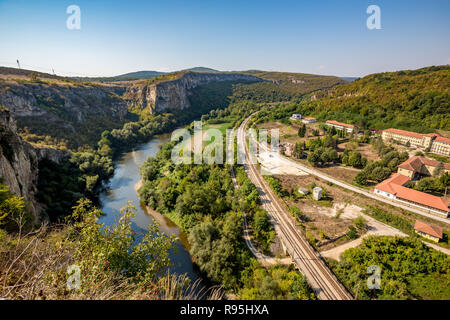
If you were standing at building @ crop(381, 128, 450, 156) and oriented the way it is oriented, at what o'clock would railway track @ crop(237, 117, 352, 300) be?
The railway track is roughly at 11 o'clock from the building.

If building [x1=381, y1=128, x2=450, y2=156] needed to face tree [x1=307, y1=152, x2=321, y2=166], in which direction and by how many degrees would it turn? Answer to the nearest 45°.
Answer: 0° — it already faces it

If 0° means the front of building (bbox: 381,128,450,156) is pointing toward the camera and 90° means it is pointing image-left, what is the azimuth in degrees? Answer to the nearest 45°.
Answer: approximately 45°

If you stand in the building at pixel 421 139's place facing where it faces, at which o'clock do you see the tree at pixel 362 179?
The tree is roughly at 11 o'clock from the building.

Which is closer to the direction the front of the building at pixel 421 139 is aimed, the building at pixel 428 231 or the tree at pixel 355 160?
the tree

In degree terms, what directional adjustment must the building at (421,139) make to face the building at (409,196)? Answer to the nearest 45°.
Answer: approximately 45° to its left

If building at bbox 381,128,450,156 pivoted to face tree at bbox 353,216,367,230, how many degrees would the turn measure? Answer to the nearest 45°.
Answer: approximately 45° to its left

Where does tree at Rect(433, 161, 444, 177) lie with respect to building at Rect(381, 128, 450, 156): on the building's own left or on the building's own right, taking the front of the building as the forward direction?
on the building's own left
